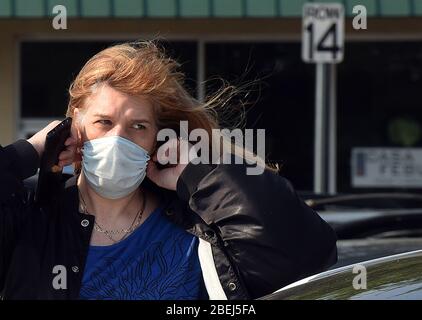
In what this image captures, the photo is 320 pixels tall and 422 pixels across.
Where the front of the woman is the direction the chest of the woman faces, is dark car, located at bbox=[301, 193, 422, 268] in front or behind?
behind

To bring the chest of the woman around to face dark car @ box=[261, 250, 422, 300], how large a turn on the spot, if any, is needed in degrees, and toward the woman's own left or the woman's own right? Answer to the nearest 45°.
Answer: approximately 45° to the woman's own left

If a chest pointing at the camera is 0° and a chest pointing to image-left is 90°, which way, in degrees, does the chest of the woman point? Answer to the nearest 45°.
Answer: approximately 0°
